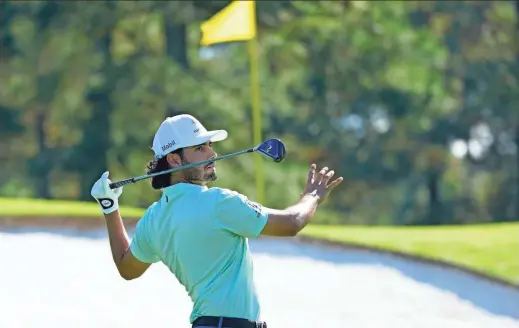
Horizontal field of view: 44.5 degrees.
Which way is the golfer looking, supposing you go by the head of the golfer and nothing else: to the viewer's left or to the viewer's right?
to the viewer's right

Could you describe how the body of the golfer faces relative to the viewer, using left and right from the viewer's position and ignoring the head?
facing away from the viewer and to the right of the viewer

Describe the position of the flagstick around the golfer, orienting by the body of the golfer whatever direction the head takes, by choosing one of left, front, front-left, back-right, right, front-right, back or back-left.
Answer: front-left
